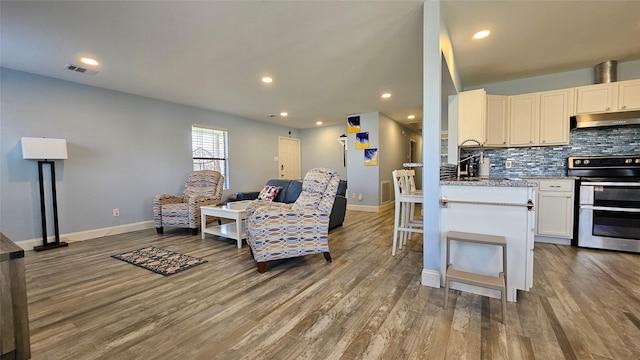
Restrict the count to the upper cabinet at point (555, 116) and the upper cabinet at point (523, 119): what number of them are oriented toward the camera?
2

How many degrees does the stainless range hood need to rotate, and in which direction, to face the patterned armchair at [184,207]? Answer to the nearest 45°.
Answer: approximately 45° to its right

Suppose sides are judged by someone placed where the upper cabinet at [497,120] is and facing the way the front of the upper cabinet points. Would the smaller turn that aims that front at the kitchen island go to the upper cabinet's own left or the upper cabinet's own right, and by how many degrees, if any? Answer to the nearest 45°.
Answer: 0° — it already faces it

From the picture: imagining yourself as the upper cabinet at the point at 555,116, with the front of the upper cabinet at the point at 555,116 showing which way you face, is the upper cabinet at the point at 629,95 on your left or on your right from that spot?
on your left

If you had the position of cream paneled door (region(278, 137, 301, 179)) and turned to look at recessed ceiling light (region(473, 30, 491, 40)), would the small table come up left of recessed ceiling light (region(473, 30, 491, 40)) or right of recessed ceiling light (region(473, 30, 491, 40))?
right

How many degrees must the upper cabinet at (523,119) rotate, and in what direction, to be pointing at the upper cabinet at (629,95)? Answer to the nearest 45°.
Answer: approximately 90° to its left

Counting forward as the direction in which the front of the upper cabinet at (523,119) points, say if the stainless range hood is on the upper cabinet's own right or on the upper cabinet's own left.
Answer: on the upper cabinet's own left
